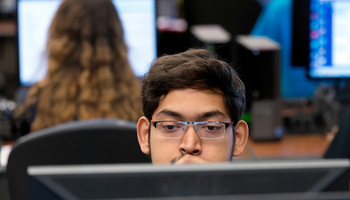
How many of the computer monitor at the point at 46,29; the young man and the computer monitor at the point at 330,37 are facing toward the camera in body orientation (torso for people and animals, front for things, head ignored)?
3

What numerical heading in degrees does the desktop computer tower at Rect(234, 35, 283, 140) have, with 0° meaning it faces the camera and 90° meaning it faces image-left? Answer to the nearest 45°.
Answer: approximately 0°

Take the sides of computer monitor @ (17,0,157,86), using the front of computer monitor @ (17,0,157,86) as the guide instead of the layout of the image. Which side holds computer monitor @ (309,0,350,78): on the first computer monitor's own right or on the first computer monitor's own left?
on the first computer monitor's own left

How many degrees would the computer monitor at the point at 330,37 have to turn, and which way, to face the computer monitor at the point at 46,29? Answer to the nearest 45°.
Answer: approximately 90° to its right

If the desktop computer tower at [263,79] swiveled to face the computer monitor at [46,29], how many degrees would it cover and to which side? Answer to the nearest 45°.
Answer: approximately 90° to its right

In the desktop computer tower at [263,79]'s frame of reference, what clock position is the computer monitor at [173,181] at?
The computer monitor is roughly at 12 o'clock from the desktop computer tower.

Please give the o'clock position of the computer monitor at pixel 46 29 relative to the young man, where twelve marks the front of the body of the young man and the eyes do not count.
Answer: The computer monitor is roughly at 5 o'clock from the young man.

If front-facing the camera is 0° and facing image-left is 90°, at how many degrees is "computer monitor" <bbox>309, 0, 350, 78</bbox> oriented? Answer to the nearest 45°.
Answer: approximately 0°
